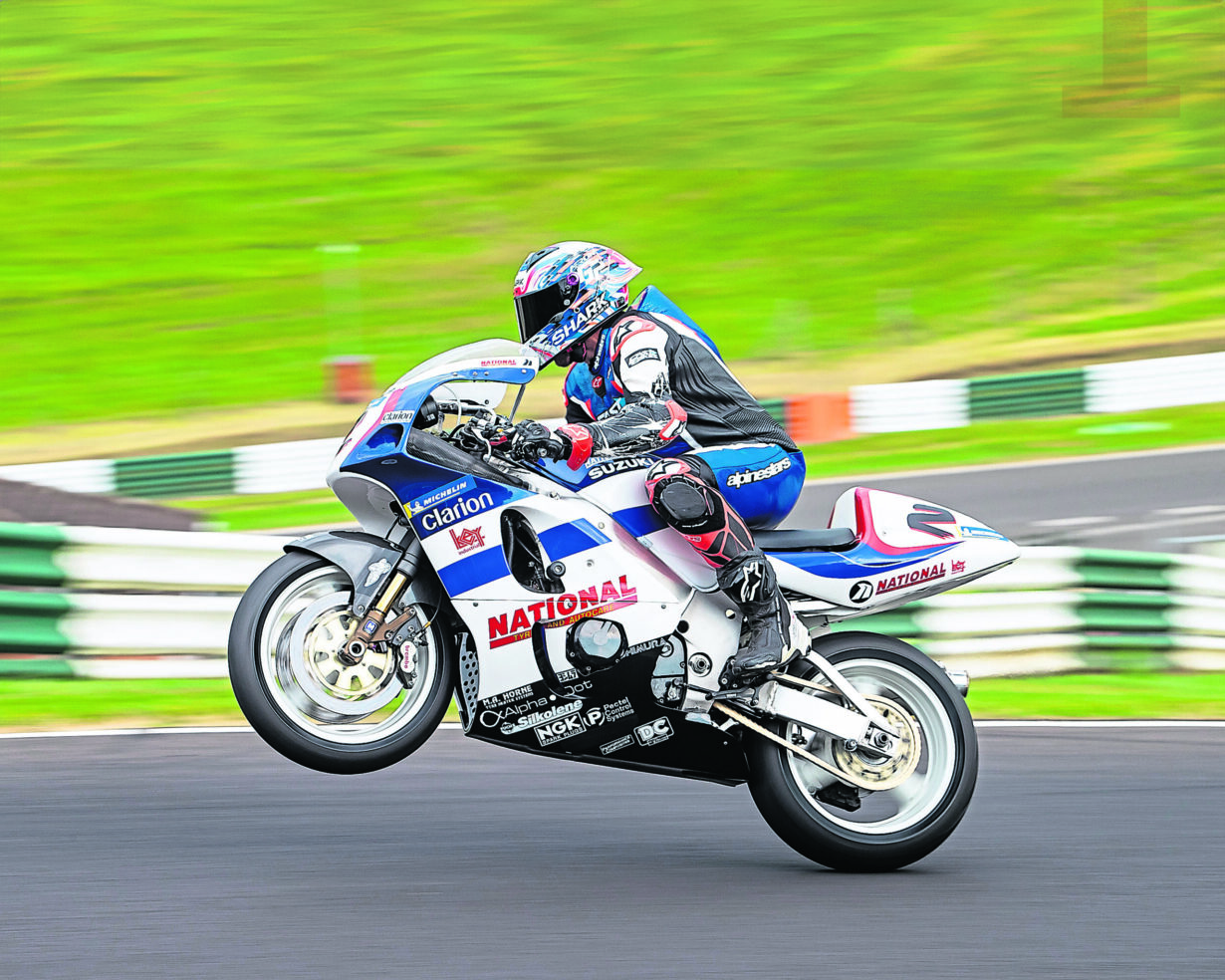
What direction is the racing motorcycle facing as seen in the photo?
to the viewer's left

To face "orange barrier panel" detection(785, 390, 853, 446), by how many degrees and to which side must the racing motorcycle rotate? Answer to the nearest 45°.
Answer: approximately 90° to its right

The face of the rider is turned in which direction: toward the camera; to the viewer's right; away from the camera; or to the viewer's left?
to the viewer's left

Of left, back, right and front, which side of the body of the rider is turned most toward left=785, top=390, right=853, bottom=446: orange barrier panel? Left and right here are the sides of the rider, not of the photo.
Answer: right

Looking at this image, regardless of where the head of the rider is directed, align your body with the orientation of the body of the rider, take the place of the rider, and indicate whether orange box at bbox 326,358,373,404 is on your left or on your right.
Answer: on your right

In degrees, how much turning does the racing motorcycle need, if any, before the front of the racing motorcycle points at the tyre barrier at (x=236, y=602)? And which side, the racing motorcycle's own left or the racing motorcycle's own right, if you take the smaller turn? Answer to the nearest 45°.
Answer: approximately 45° to the racing motorcycle's own right

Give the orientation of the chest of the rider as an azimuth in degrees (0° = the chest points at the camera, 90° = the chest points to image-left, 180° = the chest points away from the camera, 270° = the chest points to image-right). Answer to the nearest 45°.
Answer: approximately 90°
